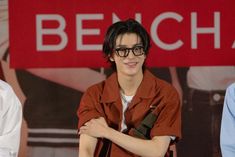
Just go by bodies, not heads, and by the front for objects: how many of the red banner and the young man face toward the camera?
2

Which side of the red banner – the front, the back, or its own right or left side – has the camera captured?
front

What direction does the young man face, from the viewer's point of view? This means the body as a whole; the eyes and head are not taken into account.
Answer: toward the camera

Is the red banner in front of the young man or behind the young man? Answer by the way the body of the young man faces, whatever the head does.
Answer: behind

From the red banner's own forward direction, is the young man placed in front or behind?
in front
